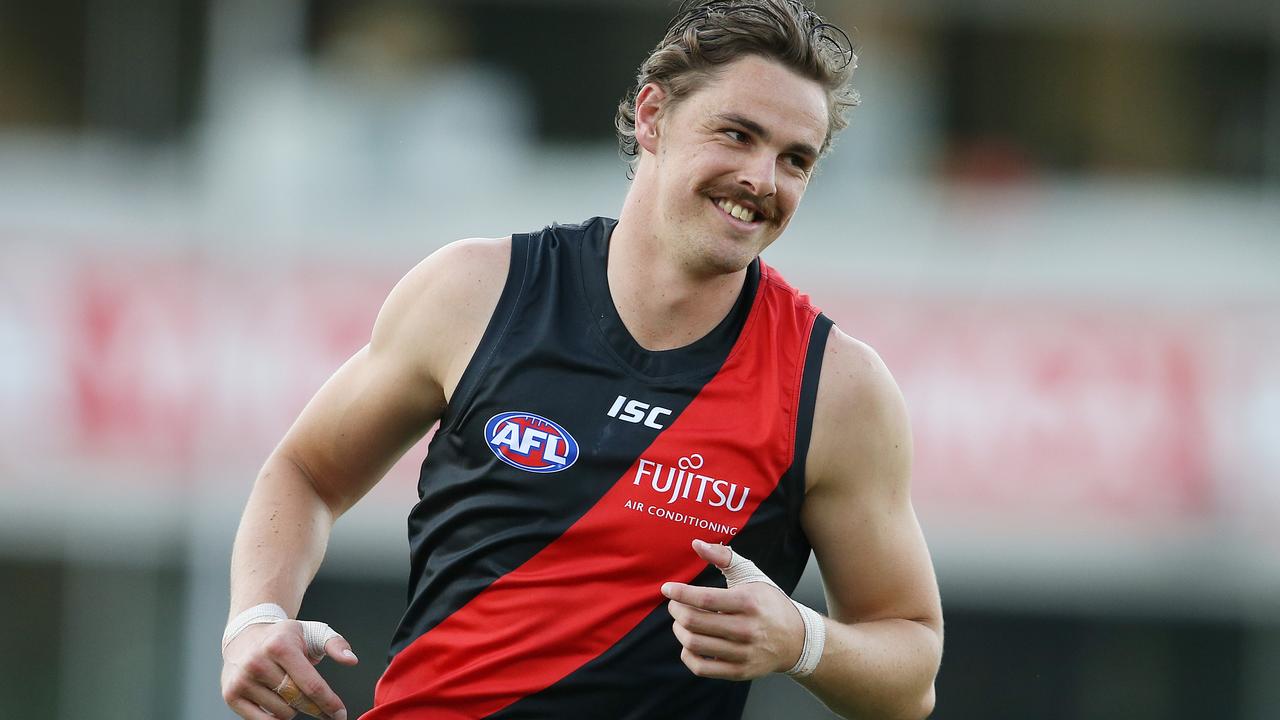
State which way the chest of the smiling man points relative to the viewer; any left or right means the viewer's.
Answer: facing the viewer

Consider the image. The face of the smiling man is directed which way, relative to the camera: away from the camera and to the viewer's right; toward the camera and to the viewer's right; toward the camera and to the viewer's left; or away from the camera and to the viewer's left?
toward the camera and to the viewer's right
